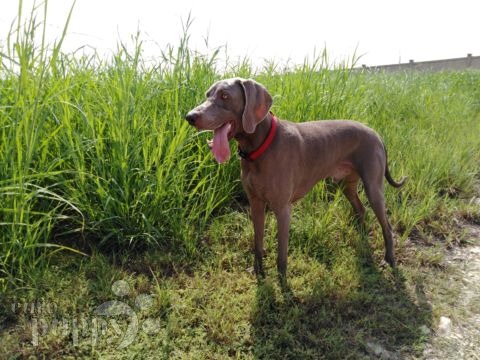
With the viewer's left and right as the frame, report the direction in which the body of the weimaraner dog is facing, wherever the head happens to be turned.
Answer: facing the viewer and to the left of the viewer
